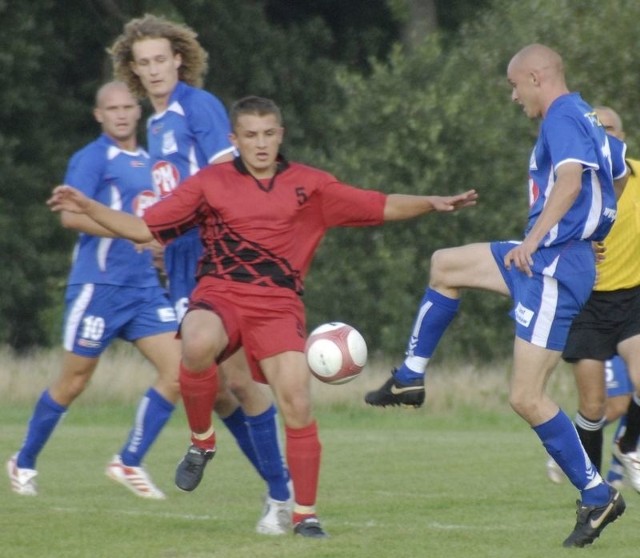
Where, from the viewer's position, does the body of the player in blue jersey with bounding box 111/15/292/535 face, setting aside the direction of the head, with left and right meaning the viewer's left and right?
facing the viewer and to the left of the viewer

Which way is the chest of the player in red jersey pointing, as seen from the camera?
toward the camera

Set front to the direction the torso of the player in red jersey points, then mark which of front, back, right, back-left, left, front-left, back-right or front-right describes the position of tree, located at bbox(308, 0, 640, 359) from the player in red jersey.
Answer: back

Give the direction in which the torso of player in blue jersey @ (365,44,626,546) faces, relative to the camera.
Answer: to the viewer's left

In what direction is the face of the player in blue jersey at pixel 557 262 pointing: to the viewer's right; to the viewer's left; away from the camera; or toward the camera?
to the viewer's left

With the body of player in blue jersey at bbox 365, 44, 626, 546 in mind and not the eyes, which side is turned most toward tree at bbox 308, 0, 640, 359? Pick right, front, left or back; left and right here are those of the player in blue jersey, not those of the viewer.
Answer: right

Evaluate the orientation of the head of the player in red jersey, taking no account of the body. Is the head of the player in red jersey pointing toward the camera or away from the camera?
toward the camera

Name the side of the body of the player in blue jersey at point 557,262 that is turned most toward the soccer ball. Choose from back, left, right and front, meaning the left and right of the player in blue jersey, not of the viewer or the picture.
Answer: front
